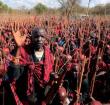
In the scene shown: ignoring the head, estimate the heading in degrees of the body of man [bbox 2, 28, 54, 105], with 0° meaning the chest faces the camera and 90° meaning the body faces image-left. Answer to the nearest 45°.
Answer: approximately 0°
